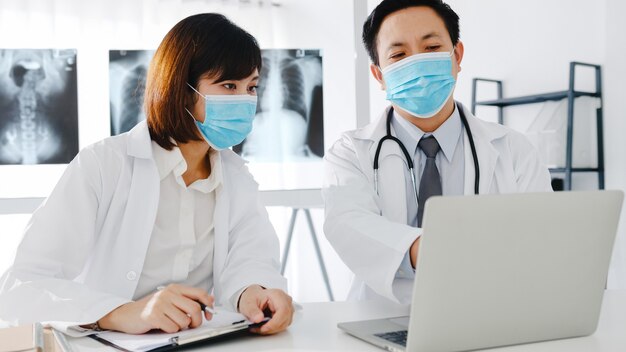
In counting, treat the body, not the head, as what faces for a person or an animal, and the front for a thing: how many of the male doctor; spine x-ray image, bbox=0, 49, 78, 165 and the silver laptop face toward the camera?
2

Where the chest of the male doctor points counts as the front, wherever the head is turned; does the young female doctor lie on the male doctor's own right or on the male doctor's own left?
on the male doctor's own right

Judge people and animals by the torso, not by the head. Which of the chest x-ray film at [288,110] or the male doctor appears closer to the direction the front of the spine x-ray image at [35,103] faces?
the male doctor

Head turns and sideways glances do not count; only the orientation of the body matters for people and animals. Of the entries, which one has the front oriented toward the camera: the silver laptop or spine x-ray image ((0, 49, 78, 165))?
the spine x-ray image

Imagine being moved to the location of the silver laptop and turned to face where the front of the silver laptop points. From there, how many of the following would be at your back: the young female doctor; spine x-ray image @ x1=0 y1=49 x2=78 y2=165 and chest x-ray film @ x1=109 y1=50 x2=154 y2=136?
0

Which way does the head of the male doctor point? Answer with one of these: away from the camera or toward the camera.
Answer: toward the camera

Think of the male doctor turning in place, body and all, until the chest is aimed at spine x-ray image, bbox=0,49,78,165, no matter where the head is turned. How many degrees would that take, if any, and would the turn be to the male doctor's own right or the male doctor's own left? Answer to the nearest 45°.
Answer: approximately 135° to the male doctor's own right

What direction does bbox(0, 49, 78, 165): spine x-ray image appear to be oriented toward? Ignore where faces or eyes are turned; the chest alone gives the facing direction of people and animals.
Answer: toward the camera

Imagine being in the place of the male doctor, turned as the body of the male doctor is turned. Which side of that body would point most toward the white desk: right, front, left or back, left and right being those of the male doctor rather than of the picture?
front

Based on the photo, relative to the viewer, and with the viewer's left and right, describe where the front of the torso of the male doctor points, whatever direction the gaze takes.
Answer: facing the viewer

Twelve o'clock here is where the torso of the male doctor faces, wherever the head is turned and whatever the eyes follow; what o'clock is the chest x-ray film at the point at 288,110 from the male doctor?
The chest x-ray film is roughly at 5 o'clock from the male doctor.

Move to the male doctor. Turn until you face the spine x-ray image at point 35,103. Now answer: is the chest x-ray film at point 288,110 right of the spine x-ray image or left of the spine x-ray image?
right

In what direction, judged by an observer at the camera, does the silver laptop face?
facing away from the viewer and to the left of the viewer

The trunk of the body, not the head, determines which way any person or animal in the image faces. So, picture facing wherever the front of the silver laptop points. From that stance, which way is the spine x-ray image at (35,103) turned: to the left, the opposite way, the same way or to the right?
the opposite way

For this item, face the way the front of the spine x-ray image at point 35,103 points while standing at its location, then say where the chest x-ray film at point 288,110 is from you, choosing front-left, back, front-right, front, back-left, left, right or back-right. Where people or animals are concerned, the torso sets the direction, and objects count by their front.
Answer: left

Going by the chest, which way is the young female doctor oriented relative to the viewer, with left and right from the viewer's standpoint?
facing the viewer and to the right of the viewer
